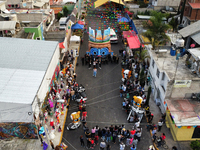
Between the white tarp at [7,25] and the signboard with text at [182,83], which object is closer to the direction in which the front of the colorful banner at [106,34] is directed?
the signboard with text

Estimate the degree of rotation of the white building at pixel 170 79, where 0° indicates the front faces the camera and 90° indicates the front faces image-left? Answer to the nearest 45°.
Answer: approximately 90°

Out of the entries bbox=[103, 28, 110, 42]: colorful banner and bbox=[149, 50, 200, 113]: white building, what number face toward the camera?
1

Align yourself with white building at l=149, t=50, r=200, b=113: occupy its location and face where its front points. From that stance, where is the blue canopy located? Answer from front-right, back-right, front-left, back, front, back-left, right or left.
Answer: front-right

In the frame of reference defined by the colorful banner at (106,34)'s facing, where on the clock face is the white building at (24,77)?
The white building is roughly at 1 o'clock from the colorful banner.

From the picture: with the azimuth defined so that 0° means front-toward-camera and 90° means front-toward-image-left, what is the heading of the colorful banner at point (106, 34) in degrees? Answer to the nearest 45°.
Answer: approximately 0°

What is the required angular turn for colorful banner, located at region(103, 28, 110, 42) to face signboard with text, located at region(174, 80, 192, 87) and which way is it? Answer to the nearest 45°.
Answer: approximately 45° to its left

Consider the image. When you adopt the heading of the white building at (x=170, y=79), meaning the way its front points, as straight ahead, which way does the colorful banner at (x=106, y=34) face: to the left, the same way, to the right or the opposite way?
to the left
